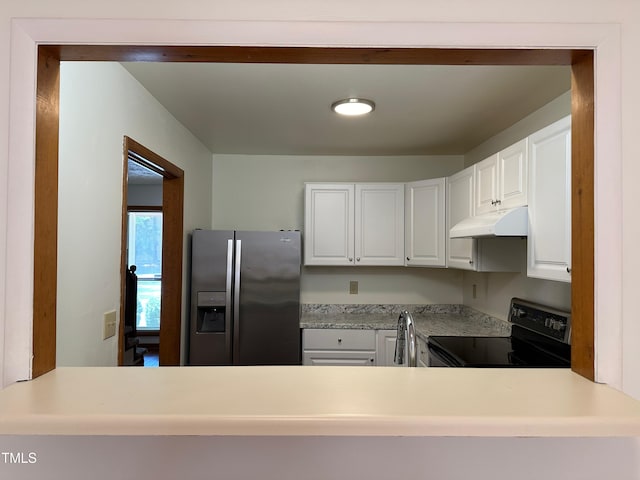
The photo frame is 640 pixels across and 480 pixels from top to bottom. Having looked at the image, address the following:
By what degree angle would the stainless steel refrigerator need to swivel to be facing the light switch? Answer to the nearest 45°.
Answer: approximately 45° to its right

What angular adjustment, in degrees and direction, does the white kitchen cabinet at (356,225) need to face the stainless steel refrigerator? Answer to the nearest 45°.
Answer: approximately 45° to its right

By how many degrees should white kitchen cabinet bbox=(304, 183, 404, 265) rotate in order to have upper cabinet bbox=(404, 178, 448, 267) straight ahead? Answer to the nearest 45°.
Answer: approximately 90° to its left

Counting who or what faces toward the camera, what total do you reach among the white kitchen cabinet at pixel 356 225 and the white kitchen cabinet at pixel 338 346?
2

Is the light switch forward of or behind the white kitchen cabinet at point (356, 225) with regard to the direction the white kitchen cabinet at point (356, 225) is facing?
forward

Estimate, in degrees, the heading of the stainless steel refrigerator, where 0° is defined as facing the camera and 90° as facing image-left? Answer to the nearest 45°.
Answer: approximately 0°
